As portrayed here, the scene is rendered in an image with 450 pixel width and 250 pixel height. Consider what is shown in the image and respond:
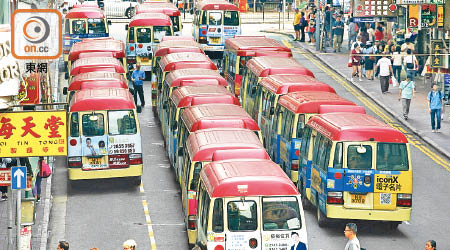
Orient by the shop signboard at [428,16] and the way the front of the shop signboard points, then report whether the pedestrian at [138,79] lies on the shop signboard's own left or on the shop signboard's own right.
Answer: on the shop signboard's own right

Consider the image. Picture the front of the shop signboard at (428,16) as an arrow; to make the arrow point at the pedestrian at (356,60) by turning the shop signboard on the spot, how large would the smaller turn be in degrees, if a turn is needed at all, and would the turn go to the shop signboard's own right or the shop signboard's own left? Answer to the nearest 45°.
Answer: approximately 135° to the shop signboard's own right

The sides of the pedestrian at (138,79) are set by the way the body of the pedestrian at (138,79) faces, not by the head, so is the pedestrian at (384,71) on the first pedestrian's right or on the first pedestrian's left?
on the first pedestrian's left

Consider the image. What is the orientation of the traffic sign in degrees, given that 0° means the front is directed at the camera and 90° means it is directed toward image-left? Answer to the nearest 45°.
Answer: approximately 0°

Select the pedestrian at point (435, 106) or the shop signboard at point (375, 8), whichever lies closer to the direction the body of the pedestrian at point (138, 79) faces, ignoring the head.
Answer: the pedestrian

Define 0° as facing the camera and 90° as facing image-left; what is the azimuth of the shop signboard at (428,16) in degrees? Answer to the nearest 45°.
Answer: approximately 0°

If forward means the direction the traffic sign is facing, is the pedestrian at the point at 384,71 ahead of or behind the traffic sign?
behind

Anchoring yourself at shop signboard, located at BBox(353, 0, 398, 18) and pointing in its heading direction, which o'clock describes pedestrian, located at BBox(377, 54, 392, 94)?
The pedestrian is roughly at 12 o'clock from the shop signboard.
